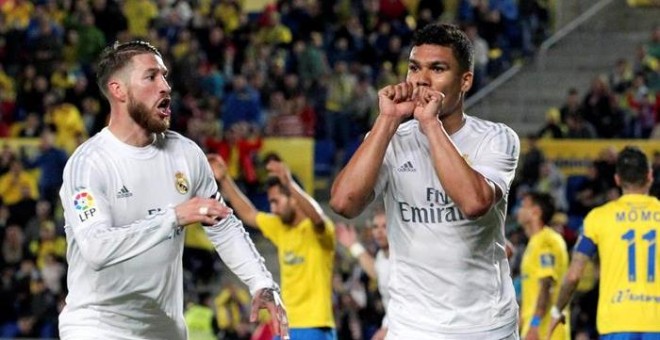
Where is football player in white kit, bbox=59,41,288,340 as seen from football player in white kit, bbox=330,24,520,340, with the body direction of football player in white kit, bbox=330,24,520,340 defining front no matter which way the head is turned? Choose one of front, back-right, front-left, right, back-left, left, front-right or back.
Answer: front-right

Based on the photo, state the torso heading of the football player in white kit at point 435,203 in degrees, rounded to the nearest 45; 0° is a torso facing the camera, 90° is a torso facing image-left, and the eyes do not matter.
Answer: approximately 45°

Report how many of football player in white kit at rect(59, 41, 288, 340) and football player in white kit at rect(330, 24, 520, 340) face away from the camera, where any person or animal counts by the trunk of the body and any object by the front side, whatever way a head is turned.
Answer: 0

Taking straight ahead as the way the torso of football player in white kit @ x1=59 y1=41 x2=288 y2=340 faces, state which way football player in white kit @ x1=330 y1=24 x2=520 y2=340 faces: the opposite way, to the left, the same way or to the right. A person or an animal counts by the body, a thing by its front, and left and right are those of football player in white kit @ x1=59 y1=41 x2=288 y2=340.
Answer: to the right

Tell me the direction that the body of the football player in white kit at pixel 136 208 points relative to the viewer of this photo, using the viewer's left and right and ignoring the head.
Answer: facing the viewer and to the right of the viewer

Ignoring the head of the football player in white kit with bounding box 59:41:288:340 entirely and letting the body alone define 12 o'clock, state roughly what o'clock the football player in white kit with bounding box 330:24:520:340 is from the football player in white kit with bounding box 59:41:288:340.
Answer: the football player in white kit with bounding box 330:24:520:340 is roughly at 11 o'clock from the football player in white kit with bounding box 59:41:288:340.
